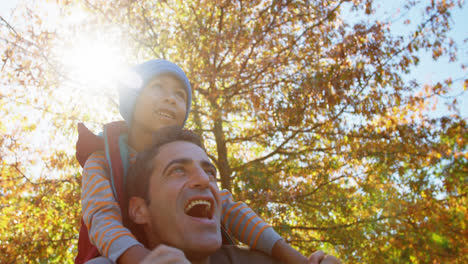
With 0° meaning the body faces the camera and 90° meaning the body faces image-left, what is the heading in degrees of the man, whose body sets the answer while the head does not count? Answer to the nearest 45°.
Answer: approximately 315°

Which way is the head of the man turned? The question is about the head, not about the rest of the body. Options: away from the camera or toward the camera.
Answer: toward the camera

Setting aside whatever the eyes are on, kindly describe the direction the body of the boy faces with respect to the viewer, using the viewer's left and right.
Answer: facing the viewer and to the right of the viewer

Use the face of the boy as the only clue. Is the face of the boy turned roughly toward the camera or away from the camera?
toward the camera
